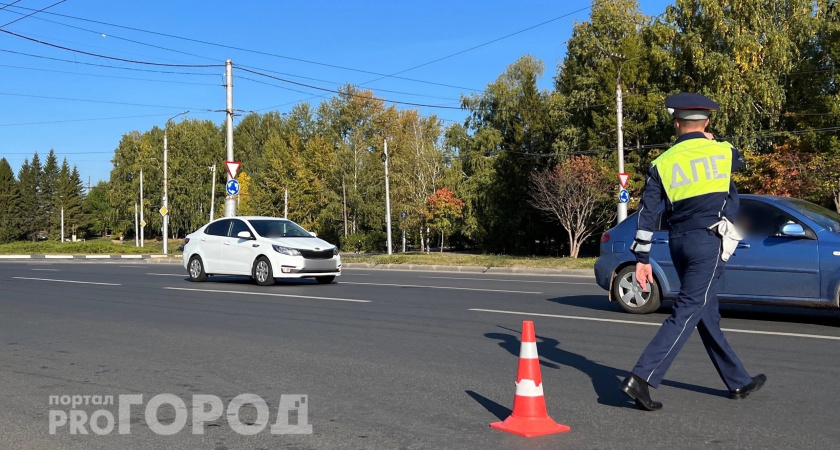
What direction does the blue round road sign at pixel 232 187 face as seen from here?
toward the camera

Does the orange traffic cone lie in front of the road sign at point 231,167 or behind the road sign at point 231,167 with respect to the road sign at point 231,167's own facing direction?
in front

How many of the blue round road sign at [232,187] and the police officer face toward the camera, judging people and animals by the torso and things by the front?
1

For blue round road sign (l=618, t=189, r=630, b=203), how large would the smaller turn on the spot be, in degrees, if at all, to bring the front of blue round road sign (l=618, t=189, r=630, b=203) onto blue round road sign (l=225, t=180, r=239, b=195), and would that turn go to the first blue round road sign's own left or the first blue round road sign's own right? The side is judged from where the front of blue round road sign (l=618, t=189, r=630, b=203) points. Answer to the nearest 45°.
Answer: approximately 90° to the first blue round road sign's own right

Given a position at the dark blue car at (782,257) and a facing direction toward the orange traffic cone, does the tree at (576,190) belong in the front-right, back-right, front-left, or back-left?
back-right

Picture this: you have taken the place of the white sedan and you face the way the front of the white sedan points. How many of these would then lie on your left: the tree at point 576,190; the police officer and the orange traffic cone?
1

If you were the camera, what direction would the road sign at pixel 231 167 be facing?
facing the viewer

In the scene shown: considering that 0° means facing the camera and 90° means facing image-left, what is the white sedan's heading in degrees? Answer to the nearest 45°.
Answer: approximately 315°

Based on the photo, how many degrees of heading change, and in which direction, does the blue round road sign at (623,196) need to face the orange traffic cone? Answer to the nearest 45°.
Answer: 0° — it already faces it

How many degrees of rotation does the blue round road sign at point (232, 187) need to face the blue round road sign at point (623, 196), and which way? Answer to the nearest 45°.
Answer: approximately 90° to its left

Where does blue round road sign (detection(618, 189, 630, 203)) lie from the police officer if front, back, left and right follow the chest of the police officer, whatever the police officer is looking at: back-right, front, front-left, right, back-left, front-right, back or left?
front-left

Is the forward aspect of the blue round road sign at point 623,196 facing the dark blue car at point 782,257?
yes

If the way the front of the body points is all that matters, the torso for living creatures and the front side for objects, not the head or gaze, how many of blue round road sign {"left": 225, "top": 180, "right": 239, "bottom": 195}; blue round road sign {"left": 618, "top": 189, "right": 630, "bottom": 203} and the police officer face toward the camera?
2
